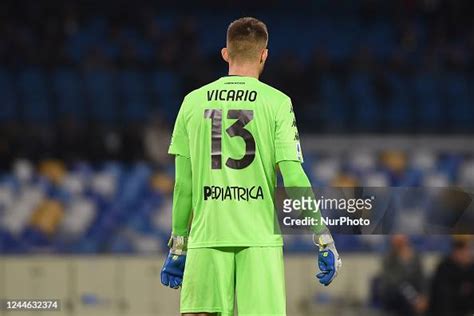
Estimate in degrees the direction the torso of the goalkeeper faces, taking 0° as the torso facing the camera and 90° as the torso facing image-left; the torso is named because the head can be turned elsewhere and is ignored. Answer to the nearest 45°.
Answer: approximately 180°

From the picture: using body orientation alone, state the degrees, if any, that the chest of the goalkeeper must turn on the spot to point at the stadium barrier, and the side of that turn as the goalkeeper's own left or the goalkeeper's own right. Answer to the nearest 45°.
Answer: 0° — they already face it

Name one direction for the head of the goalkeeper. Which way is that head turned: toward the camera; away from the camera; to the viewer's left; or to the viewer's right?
away from the camera

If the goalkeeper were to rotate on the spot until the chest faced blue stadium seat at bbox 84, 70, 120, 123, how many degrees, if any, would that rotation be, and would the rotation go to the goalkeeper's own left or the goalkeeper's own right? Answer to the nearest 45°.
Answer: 0° — they already face it
